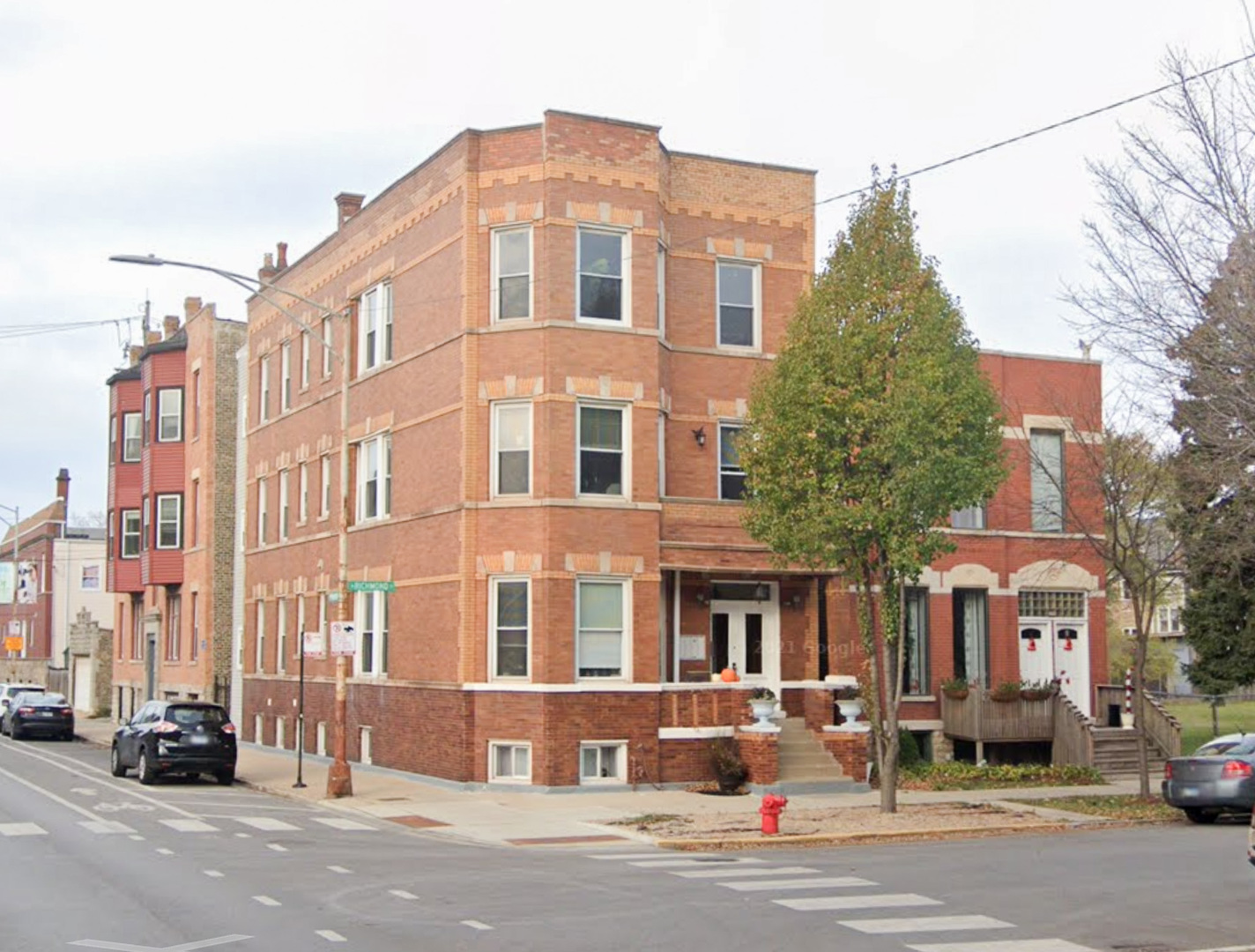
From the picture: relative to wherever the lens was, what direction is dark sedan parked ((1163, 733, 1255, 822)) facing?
facing away from the viewer and to the right of the viewer

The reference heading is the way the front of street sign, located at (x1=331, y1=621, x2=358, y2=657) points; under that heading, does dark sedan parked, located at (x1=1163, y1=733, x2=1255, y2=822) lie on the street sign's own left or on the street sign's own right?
on the street sign's own left

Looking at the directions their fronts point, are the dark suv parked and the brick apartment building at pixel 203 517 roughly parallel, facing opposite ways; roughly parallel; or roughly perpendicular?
roughly perpendicular

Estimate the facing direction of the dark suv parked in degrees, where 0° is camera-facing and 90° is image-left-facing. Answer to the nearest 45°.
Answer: approximately 135°

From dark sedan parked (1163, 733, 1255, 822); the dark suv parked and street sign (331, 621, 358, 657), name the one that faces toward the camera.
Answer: the street sign

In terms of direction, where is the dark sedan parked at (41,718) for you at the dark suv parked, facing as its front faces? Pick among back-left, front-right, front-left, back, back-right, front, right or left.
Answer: front-right

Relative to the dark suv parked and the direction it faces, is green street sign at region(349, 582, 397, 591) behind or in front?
behind

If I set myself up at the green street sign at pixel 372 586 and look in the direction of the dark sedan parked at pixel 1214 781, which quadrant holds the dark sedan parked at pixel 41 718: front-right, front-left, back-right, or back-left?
back-left

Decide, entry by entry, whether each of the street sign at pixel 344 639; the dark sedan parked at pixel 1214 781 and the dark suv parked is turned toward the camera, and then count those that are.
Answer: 1

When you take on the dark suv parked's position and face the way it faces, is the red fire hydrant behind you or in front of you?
behind
